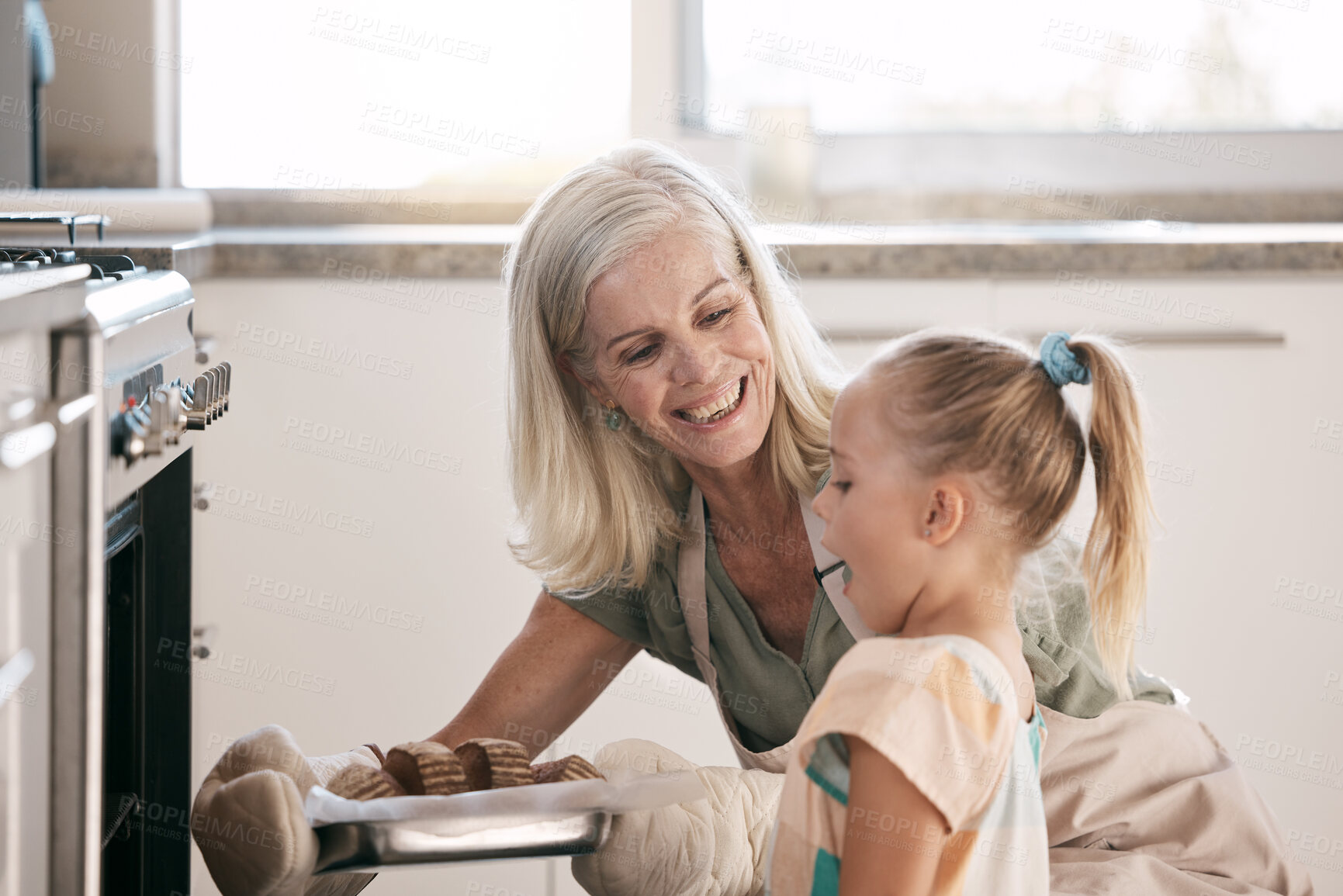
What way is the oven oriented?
to the viewer's right

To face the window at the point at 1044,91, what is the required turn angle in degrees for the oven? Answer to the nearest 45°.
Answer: approximately 45° to its left

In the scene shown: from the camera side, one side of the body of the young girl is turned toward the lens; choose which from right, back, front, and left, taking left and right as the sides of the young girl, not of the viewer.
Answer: left

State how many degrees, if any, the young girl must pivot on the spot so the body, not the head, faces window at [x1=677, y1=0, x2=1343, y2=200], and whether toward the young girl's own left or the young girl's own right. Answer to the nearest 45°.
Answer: approximately 90° to the young girl's own right

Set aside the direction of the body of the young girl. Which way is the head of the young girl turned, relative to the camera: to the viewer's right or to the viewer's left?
to the viewer's left

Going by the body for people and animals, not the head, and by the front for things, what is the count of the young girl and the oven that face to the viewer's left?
1

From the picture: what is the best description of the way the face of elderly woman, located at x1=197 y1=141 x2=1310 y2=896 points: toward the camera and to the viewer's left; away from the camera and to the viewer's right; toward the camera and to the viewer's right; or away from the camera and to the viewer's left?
toward the camera and to the viewer's right
